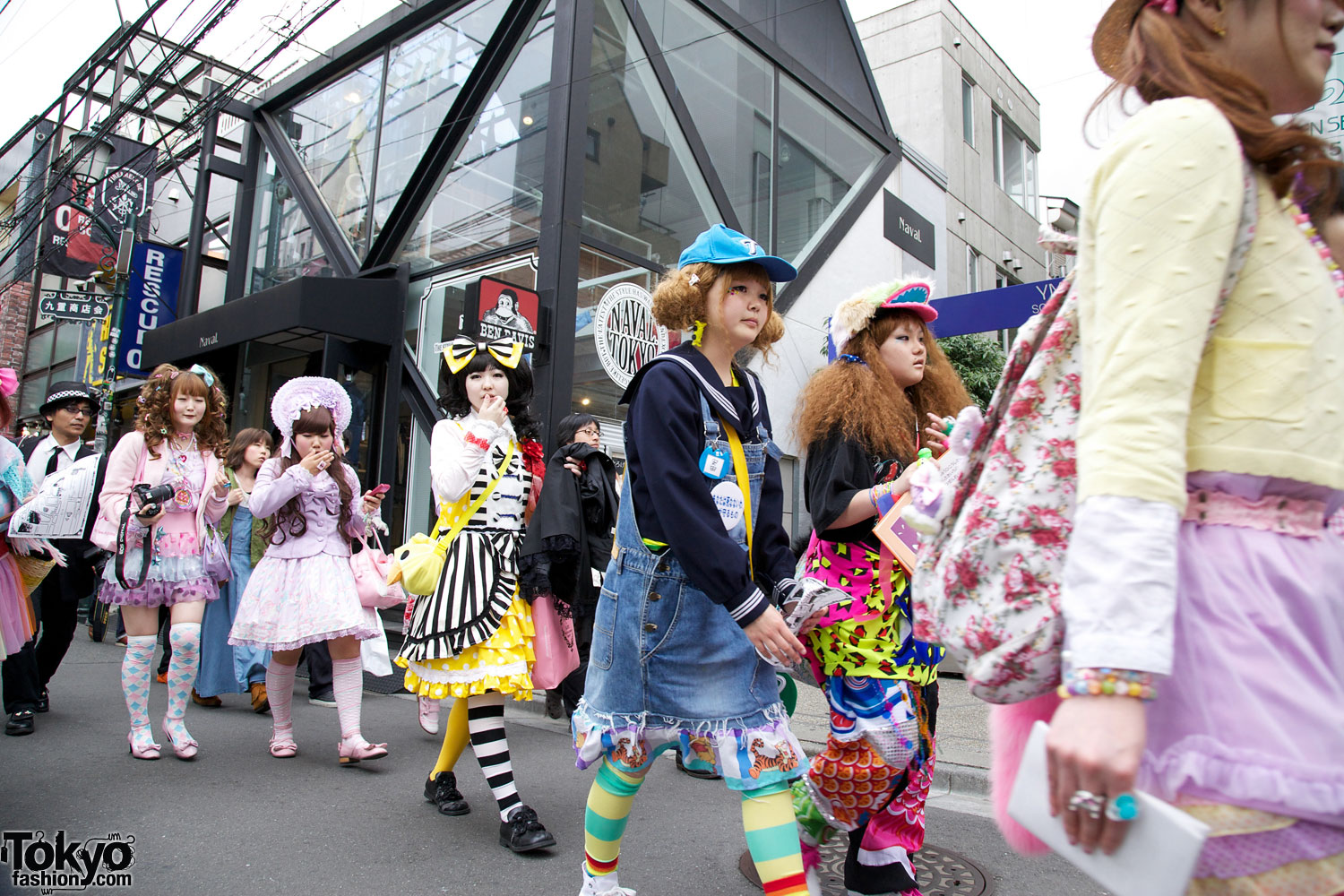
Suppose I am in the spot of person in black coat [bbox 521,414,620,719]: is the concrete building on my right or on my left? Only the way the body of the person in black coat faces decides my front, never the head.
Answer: on my left

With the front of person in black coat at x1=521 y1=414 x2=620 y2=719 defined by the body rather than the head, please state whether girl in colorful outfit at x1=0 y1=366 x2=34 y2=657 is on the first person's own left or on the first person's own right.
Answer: on the first person's own right

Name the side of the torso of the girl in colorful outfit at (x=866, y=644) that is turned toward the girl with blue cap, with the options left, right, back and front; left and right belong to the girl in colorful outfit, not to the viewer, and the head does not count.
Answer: right

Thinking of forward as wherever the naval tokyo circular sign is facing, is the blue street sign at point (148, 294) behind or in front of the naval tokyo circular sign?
behind

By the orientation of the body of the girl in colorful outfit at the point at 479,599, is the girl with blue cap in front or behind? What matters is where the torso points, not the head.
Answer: in front

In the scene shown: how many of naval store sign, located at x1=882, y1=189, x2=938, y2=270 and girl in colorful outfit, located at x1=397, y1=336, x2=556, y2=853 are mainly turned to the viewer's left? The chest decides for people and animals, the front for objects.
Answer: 0

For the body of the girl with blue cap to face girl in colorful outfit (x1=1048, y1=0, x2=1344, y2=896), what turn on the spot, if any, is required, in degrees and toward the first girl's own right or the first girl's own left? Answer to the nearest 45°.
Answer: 0° — they already face them
